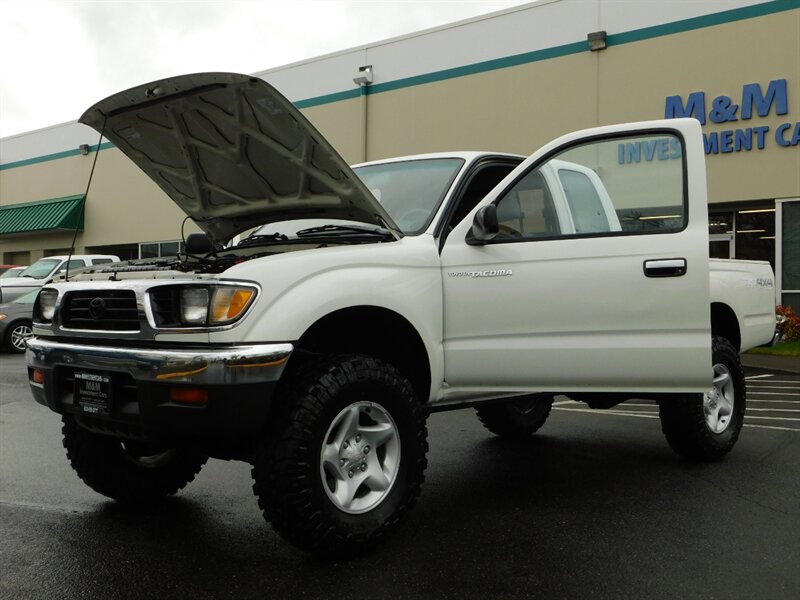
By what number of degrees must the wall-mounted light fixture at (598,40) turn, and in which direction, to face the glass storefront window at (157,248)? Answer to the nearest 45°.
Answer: approximately 90° to its right

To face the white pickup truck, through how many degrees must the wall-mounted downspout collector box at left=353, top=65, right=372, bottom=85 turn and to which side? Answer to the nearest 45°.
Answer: approximately 45° to its left

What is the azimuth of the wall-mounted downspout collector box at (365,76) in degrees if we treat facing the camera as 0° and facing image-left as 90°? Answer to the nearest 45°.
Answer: approximately 45°

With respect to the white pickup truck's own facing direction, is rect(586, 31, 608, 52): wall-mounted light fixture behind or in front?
behind

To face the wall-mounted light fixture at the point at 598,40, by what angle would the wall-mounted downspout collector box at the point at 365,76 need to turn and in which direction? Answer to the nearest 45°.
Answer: approximately 90° to its left

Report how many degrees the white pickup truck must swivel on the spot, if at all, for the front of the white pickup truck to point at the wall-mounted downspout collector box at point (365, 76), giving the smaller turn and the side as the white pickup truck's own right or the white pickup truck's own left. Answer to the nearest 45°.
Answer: approximately 135° to the white pickup truck's own right

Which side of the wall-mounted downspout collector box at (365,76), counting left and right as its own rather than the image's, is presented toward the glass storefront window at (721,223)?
left

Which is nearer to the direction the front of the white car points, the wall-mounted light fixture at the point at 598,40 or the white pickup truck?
the white pickup truck
